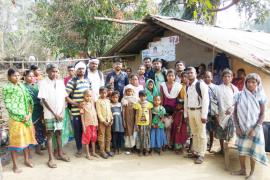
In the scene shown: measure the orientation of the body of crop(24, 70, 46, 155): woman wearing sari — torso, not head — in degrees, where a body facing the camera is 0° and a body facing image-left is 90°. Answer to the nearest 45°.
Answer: approximately 315°

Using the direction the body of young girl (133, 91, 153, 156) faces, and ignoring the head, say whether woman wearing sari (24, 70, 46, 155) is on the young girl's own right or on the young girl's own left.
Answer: on the young girl's own right

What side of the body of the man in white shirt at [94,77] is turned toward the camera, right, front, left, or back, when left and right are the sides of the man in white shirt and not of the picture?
front

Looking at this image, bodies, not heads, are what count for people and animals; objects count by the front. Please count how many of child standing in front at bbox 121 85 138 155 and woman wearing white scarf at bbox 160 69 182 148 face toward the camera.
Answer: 2

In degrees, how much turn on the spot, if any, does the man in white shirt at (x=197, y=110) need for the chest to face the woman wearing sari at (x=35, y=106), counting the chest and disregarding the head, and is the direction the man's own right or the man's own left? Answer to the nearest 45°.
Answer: approximately 45° to the man's own right

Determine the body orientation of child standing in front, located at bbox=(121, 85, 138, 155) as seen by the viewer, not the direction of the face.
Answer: toward the camera

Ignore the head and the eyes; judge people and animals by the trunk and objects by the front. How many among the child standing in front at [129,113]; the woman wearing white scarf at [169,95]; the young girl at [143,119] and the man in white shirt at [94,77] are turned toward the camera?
4

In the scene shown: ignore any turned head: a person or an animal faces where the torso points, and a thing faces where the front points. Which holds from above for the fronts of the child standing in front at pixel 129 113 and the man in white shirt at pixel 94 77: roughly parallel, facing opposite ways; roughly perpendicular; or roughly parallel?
roughly parallel

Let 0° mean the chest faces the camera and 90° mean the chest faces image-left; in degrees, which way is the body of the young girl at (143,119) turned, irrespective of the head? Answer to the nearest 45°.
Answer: approximately 0°

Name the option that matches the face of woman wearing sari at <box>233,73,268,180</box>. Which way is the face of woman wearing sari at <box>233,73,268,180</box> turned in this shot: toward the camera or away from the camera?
toward the camera

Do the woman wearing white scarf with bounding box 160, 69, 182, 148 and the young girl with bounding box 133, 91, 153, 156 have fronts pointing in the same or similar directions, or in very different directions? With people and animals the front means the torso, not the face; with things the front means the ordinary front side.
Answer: same or similar directions

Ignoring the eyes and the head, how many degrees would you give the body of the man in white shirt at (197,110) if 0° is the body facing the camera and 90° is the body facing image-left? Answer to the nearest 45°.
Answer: approximately 45°

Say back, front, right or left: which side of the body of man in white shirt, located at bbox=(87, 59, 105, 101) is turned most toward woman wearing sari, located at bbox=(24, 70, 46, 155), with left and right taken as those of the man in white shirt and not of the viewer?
right

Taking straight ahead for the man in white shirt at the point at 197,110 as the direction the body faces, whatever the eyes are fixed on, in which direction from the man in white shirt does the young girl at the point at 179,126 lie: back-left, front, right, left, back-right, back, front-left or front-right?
right
